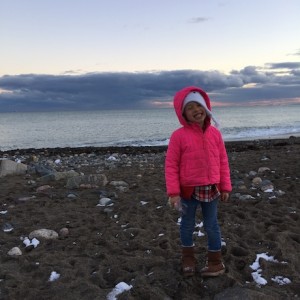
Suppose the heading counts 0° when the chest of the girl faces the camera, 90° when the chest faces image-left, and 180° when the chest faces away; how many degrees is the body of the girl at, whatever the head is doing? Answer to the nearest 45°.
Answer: approximately 0°

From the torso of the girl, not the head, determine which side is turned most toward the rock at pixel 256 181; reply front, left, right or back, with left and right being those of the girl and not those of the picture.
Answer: back

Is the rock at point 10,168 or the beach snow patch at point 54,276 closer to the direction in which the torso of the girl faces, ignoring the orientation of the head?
the beach snow patch

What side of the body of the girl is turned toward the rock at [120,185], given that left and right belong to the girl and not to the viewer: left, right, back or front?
back

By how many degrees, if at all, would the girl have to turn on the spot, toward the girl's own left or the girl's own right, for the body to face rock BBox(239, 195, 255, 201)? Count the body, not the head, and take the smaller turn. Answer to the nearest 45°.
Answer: approximately 180°

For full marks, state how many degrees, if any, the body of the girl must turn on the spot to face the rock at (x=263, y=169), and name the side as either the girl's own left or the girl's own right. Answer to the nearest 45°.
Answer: approximately 180°

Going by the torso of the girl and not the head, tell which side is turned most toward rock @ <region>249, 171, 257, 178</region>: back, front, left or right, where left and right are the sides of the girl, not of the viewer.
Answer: back

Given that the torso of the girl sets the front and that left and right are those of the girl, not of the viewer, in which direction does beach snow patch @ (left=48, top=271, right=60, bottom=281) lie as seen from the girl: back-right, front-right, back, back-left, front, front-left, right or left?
right

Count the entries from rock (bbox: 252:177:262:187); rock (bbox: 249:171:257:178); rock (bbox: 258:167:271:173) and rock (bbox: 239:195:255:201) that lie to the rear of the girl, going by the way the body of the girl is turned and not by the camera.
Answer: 4

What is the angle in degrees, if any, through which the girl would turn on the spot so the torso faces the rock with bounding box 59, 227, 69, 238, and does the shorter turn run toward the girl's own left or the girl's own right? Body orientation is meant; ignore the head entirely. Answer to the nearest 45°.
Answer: approximately 135° to the girl's own right

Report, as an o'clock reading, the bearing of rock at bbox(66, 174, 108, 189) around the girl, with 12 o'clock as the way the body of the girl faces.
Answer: The rock is roughly at 5 o'clock from the girl.

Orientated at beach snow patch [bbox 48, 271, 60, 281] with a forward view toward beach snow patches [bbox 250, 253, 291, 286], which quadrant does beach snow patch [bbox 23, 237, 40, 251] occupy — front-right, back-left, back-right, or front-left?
back-left
